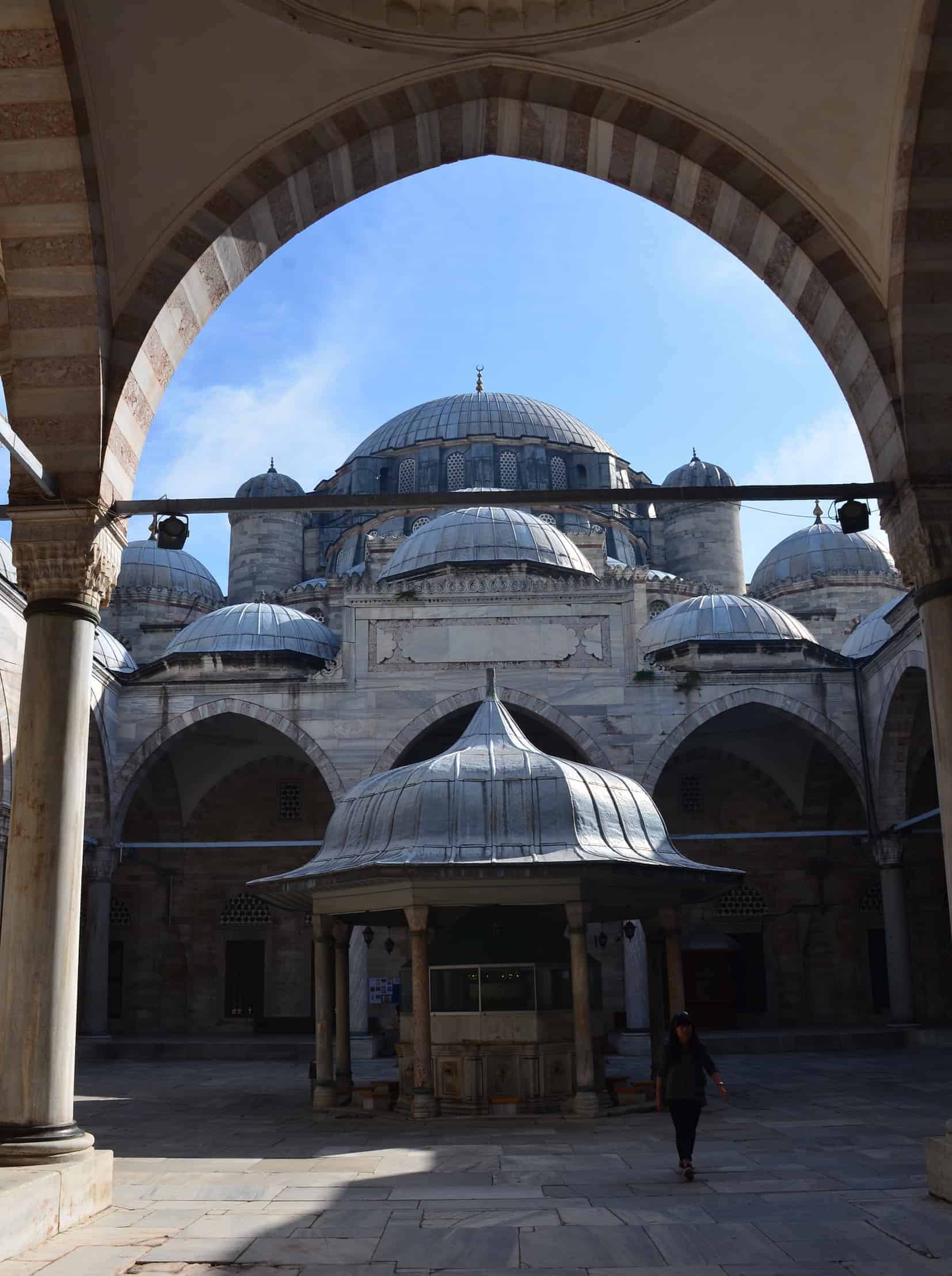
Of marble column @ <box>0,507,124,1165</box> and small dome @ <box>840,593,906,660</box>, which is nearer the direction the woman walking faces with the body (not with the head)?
the marble column

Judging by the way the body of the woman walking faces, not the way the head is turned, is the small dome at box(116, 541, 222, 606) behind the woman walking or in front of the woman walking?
behind

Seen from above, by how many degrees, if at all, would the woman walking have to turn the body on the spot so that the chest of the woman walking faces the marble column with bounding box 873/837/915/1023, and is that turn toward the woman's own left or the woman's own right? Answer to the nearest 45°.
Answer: approximately 180°

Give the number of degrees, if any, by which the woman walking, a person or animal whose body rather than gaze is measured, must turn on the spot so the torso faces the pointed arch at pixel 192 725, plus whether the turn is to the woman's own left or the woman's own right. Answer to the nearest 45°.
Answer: approximately 135° to the woman's own right

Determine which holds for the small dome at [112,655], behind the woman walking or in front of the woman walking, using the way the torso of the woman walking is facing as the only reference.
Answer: behind

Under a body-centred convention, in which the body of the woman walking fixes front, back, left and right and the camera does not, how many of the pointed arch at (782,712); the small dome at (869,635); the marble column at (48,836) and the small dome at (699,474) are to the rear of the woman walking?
3

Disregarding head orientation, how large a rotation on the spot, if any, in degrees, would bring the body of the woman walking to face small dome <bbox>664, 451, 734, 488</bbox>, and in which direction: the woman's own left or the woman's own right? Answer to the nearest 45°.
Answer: approximately 180°

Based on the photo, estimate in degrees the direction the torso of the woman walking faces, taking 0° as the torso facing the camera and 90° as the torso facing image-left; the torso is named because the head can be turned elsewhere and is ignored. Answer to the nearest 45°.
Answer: approximately 0°

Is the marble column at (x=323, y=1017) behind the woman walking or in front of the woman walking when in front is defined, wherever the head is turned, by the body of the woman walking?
behind

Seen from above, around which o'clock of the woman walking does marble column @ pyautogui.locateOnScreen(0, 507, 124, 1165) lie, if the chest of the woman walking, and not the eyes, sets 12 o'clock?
The marble column is roughly at 2 o'clock from the woman walking.

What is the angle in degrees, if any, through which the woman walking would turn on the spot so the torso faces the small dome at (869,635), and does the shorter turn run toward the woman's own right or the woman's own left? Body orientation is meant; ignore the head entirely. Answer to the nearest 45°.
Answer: approximately 180°

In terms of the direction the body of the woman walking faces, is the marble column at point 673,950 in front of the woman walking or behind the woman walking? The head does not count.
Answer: behind

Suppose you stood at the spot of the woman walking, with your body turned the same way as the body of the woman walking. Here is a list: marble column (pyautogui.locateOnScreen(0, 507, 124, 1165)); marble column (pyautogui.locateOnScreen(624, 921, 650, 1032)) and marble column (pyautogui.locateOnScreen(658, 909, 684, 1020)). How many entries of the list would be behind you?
2
